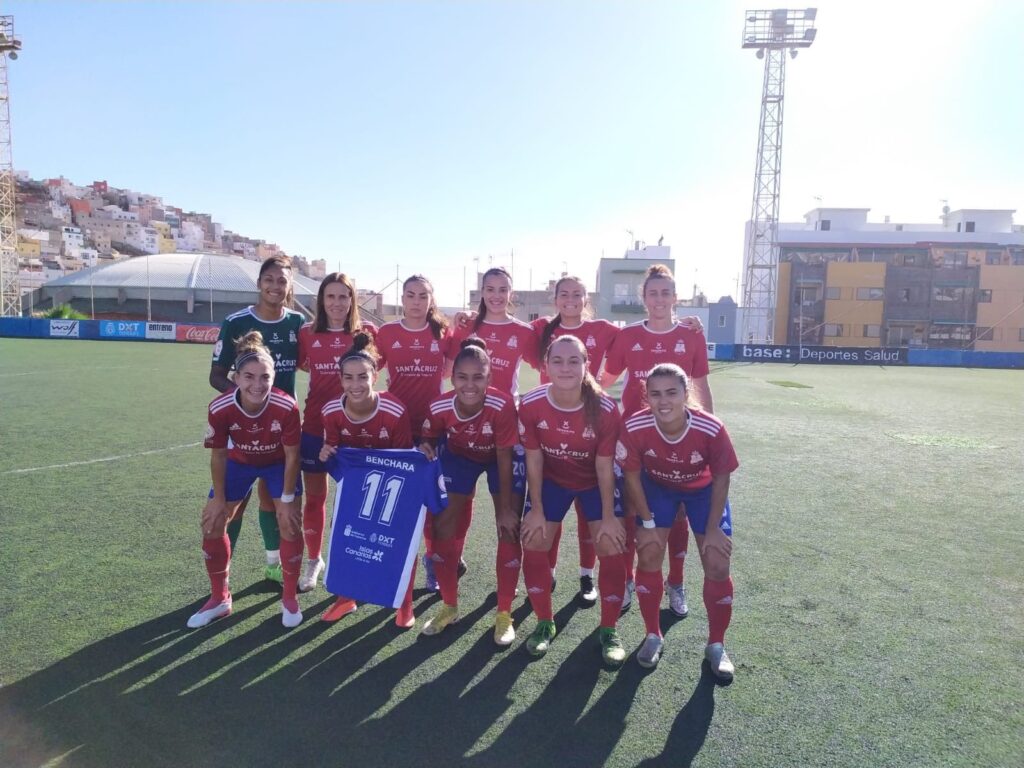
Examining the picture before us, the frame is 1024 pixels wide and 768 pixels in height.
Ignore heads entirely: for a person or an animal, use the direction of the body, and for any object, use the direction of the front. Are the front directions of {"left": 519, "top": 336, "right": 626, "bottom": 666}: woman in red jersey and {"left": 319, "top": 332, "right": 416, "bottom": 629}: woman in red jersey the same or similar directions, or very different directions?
same or similar directions

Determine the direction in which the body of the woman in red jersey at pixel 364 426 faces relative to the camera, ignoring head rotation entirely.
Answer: toward the camera

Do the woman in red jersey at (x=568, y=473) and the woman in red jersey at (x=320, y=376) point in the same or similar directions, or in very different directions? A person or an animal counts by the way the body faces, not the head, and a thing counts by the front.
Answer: same or similar directions

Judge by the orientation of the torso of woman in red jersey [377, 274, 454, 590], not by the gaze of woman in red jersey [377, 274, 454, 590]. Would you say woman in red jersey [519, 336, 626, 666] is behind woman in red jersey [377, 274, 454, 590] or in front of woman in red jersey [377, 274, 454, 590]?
in front

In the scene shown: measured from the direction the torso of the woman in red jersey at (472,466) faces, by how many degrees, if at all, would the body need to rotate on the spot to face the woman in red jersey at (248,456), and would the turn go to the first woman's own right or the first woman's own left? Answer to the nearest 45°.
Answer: approximately 90° to the first woman's own right

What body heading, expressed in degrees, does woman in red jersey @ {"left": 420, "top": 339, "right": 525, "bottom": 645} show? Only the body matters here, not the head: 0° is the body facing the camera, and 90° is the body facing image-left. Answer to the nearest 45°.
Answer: approximately 0°

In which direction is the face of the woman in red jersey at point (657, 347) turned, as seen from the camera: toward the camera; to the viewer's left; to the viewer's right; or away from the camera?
toward the camera

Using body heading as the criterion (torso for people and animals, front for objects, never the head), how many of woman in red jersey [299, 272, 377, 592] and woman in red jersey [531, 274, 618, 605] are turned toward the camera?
2

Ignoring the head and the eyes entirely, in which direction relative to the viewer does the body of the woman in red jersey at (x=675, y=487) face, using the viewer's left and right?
facing the viewer

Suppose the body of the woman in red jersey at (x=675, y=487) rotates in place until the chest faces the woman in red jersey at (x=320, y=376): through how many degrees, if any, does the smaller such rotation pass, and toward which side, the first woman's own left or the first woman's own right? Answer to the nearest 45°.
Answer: approximately 90° to the first woman's own right

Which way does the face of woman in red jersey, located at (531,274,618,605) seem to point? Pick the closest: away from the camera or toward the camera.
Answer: toward the camera

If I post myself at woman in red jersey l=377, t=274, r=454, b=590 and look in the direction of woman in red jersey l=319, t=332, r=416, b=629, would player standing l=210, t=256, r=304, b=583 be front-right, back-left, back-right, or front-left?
front-right

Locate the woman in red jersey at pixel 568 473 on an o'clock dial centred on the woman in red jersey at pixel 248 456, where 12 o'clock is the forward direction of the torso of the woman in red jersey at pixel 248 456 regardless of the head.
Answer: the woman in red jersey at pixel 568 473 is roughly at 10 o'clock from the woman in red jersey at pixel 248 456.

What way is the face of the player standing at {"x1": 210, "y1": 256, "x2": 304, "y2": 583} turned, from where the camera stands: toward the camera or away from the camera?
toward the camera

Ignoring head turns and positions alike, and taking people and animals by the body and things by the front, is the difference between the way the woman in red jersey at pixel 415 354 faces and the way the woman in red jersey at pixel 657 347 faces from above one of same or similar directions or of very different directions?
same or similar directions

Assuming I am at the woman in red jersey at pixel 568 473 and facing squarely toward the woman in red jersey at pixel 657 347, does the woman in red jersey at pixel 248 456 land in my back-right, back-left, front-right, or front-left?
back-left

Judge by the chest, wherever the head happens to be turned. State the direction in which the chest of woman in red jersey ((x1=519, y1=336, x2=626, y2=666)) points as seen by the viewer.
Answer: toward the camera

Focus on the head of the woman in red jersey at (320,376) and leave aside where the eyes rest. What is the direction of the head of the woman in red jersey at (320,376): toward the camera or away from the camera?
toward the camera
